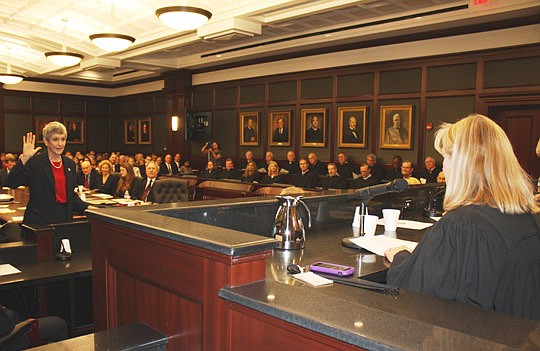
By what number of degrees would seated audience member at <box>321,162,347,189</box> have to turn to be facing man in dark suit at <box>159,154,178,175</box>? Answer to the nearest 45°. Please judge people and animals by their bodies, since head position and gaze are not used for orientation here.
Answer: approximately 90° to their right

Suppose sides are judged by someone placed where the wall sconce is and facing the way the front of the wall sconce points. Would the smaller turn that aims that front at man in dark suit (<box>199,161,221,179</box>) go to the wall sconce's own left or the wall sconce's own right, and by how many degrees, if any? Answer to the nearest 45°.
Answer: approximately 45° to the wall sconce's own left

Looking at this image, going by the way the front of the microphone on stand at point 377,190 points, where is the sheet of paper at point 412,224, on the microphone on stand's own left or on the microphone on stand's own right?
on the microphone on stand's own left

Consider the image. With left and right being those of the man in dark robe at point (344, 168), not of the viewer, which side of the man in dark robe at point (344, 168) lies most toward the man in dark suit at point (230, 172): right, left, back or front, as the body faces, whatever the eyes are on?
right

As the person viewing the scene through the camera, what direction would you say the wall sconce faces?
facing the viewer

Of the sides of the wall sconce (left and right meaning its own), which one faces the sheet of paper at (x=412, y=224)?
front

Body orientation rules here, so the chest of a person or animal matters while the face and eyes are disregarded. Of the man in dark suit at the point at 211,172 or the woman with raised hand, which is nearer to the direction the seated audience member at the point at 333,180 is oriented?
the woman with raised hand

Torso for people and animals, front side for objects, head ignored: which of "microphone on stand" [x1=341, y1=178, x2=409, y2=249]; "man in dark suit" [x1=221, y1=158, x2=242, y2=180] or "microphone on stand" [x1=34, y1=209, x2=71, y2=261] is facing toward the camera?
the man in dark suit

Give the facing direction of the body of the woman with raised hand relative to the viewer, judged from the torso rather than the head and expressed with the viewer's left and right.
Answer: facing the viewer and to the right of the viewer

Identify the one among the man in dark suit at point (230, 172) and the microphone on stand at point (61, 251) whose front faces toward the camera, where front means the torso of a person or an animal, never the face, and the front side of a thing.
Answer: the man in dark suit

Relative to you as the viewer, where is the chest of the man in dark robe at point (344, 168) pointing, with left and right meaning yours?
facing the viewer and to the left of the viewer

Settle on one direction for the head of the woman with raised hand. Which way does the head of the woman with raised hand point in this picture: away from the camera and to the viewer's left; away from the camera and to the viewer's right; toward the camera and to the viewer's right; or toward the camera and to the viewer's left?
toward the camera and to the viewer's right

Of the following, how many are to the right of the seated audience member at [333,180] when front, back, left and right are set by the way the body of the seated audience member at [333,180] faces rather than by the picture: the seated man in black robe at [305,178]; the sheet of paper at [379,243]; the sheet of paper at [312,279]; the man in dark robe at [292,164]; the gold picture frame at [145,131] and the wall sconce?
4

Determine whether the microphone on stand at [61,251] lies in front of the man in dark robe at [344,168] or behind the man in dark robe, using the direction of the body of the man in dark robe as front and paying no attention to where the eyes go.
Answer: in front

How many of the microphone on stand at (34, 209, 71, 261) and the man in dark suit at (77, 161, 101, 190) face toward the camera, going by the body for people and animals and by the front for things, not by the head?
1

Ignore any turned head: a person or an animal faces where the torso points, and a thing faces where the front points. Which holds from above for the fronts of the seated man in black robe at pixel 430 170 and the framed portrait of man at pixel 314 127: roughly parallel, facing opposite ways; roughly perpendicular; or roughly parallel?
roughly parallel

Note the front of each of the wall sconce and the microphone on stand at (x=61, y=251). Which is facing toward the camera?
the wall sconce

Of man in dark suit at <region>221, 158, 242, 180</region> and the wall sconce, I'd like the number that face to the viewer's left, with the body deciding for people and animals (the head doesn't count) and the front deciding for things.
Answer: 0

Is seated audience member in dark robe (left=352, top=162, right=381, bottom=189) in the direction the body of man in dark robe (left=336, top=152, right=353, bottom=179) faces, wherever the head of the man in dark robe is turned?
no

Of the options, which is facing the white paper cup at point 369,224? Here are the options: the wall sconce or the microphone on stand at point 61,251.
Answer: the wall sconce

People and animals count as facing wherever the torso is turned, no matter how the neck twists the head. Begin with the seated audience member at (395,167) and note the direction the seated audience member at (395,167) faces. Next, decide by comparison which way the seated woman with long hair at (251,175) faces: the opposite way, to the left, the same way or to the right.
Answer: the same way

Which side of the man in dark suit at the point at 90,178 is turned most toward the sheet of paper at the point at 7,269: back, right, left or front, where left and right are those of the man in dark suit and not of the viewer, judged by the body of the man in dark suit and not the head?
front
